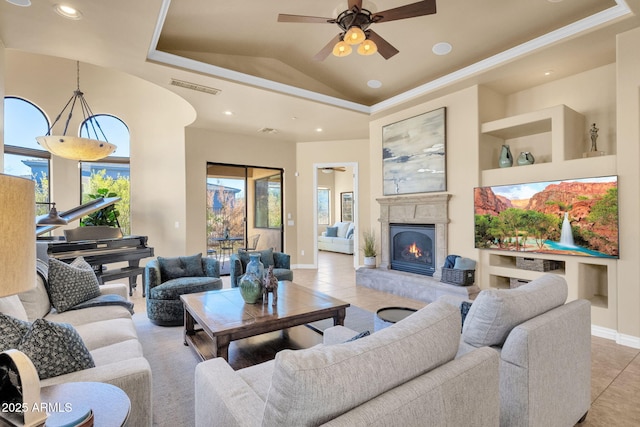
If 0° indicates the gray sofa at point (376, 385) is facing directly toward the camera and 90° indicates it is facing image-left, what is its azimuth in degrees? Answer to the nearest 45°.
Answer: approximately 135°

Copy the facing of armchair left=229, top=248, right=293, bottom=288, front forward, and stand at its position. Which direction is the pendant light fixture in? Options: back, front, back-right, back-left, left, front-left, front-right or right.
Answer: right

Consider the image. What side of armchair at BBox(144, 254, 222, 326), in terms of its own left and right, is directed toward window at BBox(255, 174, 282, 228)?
left

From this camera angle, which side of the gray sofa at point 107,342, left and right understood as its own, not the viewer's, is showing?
right

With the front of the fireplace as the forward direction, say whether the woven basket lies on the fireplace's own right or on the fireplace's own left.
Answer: on the fireplace's own left

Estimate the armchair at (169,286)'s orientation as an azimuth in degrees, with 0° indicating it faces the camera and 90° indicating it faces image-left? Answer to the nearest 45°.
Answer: approximately 315°

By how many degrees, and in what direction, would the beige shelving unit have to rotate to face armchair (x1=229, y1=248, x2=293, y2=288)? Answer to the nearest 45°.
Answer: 0° — it already faces it

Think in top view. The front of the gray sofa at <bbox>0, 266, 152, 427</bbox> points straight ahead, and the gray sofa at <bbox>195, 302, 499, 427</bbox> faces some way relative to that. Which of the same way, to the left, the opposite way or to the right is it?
to the left

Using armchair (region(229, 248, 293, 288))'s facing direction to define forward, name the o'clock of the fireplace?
The fireplace is roughly at 9 o'clock from the armchair.

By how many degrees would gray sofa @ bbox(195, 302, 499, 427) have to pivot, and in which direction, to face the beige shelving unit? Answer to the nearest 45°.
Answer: approximately 90° to its right
